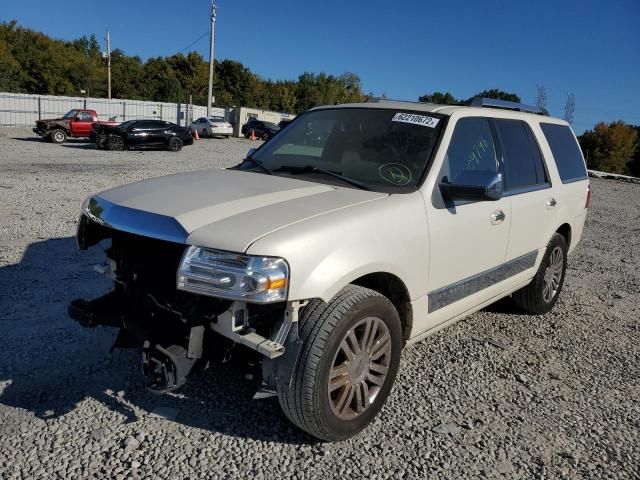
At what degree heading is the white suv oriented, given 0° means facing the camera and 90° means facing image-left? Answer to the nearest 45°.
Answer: approximately 45°

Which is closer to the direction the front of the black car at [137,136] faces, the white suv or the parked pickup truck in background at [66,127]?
the parked pickup truck in background

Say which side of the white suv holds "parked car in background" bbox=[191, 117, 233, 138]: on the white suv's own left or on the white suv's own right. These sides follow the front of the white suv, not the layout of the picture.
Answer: on the white suv's own right

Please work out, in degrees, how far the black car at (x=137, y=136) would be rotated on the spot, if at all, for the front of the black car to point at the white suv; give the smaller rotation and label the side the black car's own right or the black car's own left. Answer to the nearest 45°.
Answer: approximately 90° to the black car's own left

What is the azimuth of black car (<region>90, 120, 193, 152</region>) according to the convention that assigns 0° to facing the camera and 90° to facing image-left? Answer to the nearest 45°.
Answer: approximately 90°
